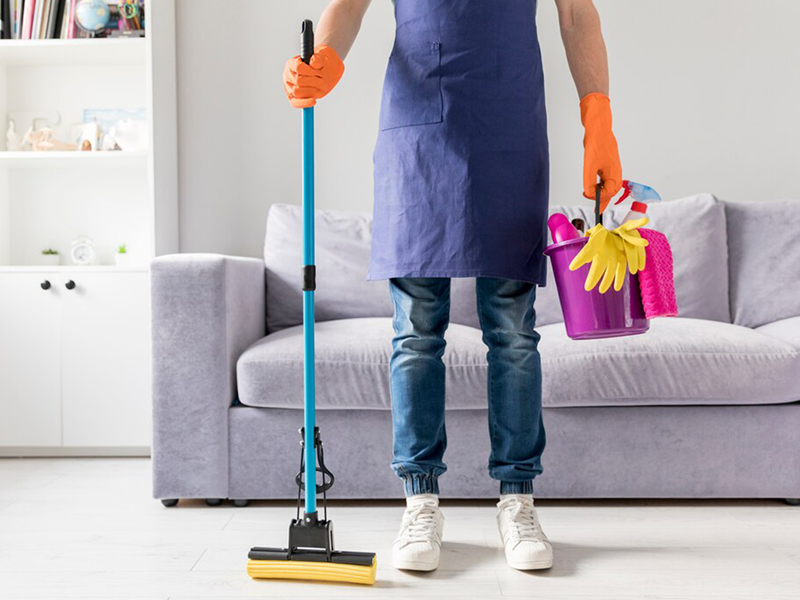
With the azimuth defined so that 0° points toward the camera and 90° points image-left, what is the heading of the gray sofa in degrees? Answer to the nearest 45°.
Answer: approximately 0°

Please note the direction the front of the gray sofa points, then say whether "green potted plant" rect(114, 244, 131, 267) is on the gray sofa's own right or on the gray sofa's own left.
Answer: on the gray sofa's own right

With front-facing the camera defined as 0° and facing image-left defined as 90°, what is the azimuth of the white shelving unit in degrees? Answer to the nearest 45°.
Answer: approximately 0°
